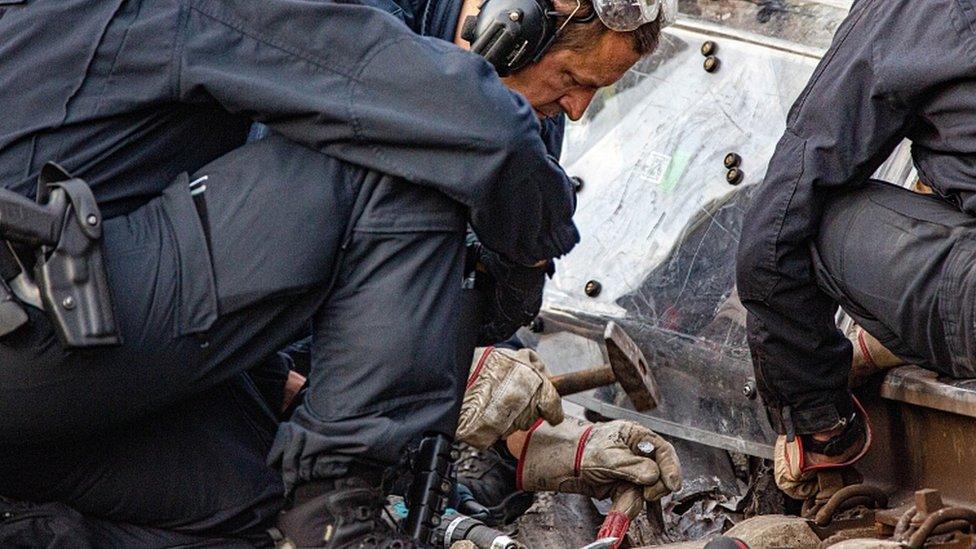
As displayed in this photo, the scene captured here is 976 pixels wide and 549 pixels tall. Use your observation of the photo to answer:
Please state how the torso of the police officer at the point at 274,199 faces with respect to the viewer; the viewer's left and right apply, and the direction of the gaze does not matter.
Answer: facing to the right of the viewer

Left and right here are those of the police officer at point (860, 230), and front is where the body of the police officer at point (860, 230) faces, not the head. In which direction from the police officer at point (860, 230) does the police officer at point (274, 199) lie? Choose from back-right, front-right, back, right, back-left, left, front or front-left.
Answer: front-left

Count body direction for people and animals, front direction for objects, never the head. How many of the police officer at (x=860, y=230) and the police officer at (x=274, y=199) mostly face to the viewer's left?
1

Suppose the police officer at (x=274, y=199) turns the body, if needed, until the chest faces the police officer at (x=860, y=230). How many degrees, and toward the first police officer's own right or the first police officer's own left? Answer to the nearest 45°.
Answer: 0° — they already face them

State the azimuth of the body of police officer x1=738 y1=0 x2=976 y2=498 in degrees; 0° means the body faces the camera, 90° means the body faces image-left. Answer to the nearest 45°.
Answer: approximately 90°
